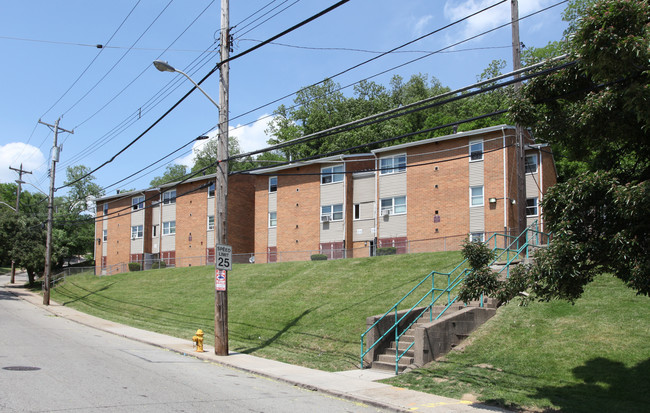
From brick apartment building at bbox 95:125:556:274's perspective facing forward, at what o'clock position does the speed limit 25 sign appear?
The speed limit 25 sign is roughly at 11 o'clock from the brick apartment building.

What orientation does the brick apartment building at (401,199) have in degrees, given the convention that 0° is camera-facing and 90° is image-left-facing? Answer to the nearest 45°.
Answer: approximately 45°

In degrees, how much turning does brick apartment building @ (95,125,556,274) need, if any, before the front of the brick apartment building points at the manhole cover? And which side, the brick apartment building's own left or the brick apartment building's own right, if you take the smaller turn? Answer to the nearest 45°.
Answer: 0° — it already faces it
